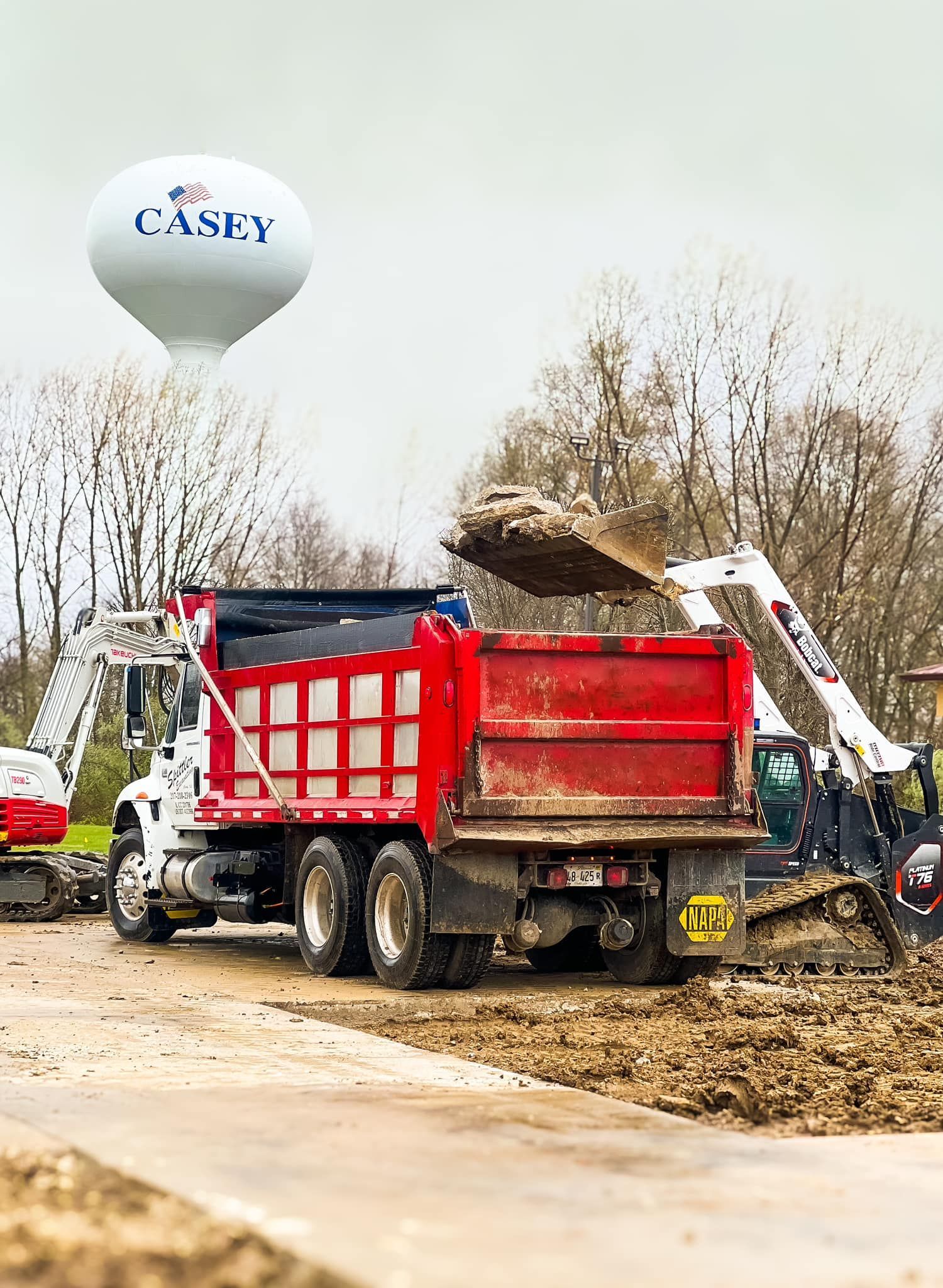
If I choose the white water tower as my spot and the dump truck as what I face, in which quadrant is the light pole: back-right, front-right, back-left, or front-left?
front-left

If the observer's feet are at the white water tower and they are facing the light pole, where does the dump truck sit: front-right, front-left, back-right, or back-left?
front-right

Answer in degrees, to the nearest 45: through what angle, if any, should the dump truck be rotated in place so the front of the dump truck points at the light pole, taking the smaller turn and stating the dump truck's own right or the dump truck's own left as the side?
approximately 45° to the dump truck's own right

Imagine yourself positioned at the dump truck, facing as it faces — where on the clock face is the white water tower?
The white water tower is roughly at 1 o'clock from the dump truck.

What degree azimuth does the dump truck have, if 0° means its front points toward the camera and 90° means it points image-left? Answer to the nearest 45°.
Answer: approximately 135°

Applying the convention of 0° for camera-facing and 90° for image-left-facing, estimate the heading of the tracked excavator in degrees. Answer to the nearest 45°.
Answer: approximately 270°

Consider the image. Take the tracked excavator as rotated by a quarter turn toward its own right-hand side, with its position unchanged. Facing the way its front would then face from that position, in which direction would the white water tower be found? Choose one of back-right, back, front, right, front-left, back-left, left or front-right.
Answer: back

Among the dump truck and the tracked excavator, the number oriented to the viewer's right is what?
1

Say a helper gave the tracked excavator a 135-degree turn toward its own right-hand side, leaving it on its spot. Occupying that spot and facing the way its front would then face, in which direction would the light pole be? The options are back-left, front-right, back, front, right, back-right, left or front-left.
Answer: back

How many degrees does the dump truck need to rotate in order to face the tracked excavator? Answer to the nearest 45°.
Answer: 0° — it already faces it
